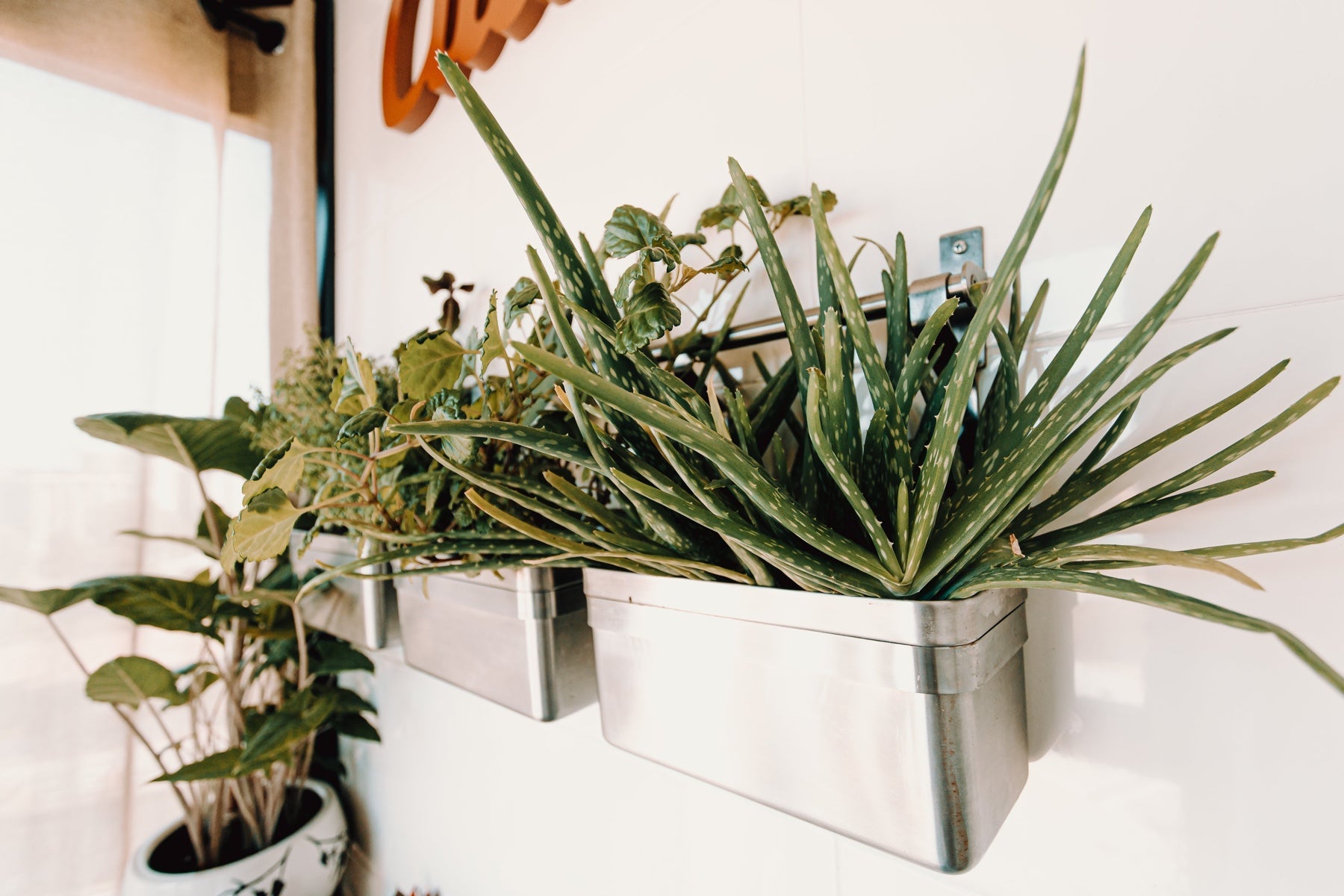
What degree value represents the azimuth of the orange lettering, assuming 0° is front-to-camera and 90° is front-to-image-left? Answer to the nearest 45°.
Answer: approximately 45°

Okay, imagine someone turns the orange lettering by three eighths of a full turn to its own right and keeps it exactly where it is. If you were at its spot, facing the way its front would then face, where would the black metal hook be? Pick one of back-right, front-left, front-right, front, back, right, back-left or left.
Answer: front-left

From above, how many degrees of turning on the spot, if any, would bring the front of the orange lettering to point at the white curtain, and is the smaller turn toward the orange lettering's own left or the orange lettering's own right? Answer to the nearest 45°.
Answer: approximately 90° to the orange lettering's own right
